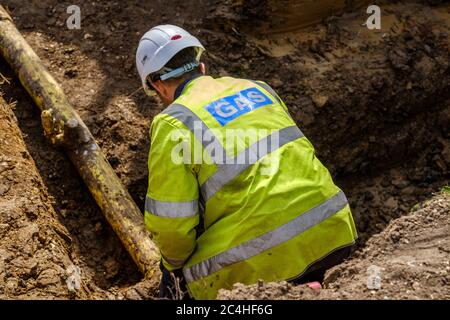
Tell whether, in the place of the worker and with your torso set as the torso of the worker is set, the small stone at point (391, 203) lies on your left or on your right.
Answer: on your right

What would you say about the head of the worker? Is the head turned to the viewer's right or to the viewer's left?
to the viewer's left

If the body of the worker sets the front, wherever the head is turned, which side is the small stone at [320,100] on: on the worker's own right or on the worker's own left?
on the worker's own right

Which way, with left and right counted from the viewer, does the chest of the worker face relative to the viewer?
facing away from the viewer and to the left of the viewer
